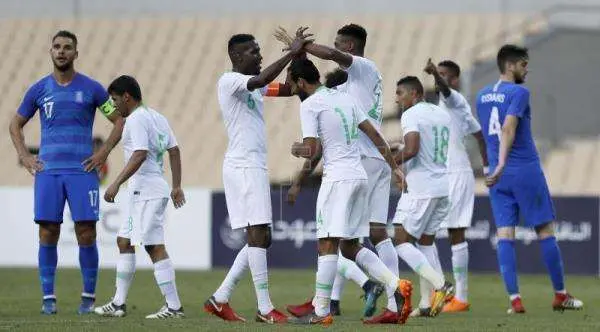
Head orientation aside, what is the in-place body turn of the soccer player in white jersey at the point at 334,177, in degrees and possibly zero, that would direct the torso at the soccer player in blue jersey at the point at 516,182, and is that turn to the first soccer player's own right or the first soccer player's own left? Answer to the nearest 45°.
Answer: approximately 90° to the first soccer player's own right

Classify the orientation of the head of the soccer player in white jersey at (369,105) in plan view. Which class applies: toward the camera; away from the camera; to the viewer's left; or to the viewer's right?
to the viewer's left

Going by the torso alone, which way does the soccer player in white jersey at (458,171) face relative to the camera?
to the viewer's left

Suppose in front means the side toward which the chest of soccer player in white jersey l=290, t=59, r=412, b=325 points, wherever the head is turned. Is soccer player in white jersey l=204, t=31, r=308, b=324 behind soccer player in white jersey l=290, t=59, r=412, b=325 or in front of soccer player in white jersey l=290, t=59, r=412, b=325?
in front

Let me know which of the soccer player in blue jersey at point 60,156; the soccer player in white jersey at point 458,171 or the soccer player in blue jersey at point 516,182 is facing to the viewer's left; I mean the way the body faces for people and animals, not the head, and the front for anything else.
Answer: the soccer player in white jersey

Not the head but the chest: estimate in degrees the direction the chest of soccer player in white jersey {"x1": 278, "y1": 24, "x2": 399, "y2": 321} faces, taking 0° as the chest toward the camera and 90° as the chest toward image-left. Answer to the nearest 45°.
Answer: approximately 90°

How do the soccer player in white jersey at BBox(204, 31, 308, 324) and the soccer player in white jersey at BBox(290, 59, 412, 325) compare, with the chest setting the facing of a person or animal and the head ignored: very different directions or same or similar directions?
very different directions

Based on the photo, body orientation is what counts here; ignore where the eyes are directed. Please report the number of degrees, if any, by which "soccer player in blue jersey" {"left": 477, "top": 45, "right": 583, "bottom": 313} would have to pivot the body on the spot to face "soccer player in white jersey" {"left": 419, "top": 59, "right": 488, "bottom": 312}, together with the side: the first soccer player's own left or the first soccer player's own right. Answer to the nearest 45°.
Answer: approximately 90° to the first soccer player's own left
